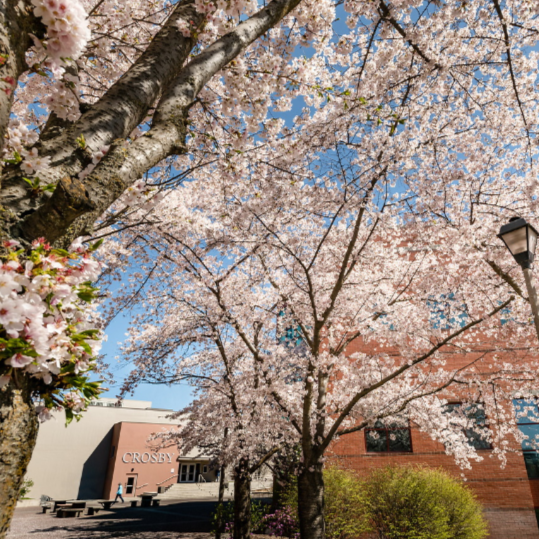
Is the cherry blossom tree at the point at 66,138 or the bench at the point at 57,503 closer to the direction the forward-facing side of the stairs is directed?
the cherry blossom tree

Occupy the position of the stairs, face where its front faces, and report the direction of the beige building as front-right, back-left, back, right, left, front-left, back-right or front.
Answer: right

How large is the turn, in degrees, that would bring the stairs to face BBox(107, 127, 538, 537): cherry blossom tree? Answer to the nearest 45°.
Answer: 0° — it already faces it

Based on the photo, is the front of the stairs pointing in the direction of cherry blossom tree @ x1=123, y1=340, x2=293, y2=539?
yes

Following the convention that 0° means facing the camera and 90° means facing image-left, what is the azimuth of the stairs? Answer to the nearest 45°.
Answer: approximately 0°

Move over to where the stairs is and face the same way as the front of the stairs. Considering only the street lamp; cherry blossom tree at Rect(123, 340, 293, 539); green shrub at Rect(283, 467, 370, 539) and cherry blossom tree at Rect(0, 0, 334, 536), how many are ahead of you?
4

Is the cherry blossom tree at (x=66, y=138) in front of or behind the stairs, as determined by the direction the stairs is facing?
in front

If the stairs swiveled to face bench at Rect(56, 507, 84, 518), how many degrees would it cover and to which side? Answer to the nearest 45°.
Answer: approximately 45° to its right

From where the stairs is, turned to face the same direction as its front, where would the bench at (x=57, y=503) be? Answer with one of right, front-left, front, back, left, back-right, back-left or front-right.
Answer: front-right

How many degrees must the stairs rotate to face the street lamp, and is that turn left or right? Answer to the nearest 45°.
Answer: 0° — it already faces it

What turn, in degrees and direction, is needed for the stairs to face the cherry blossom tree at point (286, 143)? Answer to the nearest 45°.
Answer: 0° — it already faces it

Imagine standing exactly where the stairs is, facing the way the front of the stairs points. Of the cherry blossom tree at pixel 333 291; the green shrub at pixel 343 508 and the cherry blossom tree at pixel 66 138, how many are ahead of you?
3
